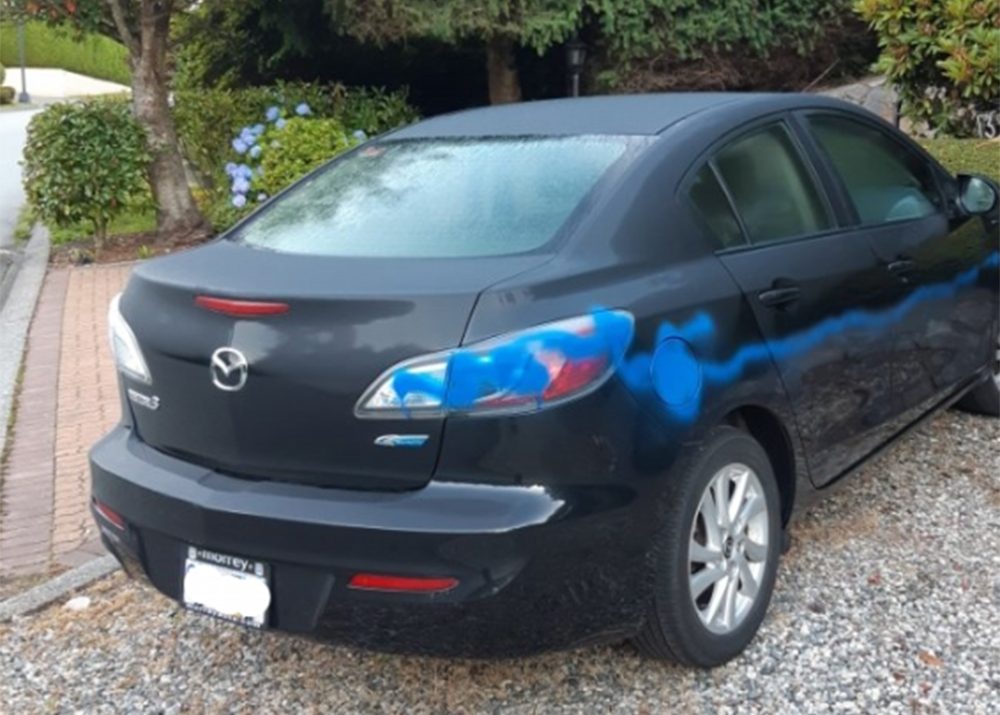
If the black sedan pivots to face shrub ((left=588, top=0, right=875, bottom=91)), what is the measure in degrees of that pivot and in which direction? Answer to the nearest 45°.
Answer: approximately 45° to its left

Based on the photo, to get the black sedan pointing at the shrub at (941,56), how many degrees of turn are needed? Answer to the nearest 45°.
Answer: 0° — it already faces it

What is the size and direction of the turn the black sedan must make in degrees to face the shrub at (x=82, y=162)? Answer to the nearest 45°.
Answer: approximately 90° to its left

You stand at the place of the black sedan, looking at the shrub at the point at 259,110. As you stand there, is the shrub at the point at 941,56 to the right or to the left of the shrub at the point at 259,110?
right

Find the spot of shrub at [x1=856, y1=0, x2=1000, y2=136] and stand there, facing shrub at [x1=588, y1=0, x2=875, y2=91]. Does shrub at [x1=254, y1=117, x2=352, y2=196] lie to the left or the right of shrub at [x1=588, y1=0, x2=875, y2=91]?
left

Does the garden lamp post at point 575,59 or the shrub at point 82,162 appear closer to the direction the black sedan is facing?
the garden lamp post

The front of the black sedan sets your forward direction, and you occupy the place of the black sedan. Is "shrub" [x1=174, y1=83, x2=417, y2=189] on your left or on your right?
on your left

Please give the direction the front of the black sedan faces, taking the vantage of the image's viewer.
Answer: facing away from the viewer and to the right of the viewer

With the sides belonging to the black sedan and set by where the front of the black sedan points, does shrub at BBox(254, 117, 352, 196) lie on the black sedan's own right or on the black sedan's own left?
on the black sedan's own left
